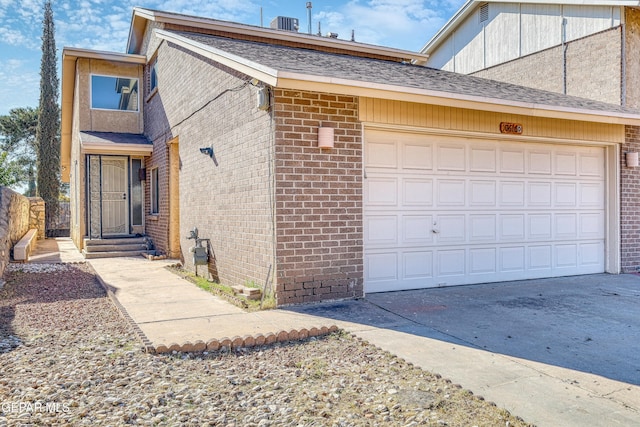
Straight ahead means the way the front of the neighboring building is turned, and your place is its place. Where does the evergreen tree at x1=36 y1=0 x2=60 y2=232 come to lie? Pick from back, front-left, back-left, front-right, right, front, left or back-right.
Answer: back-right

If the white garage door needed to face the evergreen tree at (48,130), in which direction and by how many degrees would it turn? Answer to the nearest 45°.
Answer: approximately 180°

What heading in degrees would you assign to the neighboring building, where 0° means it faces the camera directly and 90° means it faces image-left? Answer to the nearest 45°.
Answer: approximately 315°

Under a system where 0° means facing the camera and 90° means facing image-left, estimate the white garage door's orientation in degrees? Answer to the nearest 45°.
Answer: approximately 315°

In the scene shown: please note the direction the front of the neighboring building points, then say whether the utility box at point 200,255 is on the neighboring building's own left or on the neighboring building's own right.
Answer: on the neighboring building's own right

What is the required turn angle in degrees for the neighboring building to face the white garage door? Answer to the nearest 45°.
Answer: approximately 45° to its right

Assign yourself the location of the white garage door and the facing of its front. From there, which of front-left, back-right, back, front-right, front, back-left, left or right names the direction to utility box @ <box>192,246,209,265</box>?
back-right

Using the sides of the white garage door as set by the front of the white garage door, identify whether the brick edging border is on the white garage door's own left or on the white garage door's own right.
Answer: on the white garage door's own right

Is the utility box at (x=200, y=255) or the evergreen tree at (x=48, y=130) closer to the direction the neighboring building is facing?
the utility box

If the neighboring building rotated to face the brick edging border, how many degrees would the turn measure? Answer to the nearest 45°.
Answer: approximately 45° to its right
